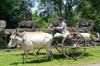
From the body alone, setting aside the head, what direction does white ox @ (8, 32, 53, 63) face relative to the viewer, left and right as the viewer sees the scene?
facing to the left of the viewer
